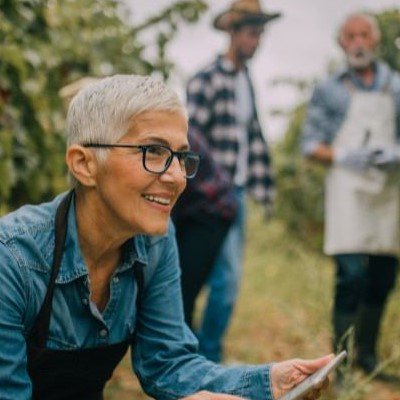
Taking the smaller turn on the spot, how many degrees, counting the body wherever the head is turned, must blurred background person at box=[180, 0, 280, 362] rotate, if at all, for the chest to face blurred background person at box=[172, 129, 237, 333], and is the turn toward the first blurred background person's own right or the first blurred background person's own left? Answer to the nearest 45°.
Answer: approximately 45° to the first blurred background person's own right

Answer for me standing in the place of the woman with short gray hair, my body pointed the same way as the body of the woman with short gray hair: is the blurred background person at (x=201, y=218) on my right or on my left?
on my left

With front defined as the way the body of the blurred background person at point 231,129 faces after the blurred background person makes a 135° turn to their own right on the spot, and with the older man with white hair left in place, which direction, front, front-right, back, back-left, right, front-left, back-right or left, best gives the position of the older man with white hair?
back

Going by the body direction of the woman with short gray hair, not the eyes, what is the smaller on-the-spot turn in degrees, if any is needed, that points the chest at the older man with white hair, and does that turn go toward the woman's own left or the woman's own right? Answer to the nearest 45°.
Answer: approximately 90° to the woman's own left

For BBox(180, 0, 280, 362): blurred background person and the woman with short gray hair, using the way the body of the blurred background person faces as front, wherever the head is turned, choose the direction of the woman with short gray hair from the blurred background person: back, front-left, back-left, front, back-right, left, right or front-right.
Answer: front-right

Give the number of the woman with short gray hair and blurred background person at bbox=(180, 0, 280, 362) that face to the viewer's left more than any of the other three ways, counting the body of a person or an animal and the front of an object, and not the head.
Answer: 0

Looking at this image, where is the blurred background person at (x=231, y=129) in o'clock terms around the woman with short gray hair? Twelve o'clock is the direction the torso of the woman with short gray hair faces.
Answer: The blurred background person is roughly at 8 o'clock from the woman with short gray hair.

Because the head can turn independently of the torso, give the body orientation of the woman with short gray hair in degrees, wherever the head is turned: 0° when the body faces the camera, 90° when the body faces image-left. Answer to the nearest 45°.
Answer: approximately 315°
